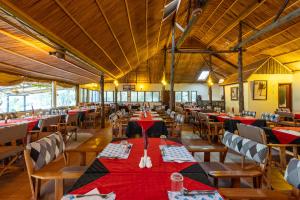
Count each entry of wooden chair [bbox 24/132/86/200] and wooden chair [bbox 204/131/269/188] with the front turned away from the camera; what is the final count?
0

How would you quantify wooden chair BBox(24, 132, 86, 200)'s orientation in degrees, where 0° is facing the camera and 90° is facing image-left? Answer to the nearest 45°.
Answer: approximately 315°

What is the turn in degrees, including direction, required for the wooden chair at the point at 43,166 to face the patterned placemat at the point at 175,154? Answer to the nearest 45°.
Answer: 0° — it already faces it

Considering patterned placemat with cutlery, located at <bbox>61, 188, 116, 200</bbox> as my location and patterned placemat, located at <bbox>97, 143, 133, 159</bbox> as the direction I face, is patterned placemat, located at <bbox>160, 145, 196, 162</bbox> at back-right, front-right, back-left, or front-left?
front-right

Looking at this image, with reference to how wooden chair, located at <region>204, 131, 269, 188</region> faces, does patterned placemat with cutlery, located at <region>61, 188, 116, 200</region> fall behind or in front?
in front

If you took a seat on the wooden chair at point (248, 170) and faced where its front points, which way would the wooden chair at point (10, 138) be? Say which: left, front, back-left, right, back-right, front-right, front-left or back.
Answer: front-right

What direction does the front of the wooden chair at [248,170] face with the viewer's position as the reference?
facing the viewer and to the left of the viewer

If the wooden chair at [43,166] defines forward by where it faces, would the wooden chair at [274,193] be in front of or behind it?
in front

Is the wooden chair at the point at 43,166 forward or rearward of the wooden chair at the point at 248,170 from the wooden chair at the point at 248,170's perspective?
forward
